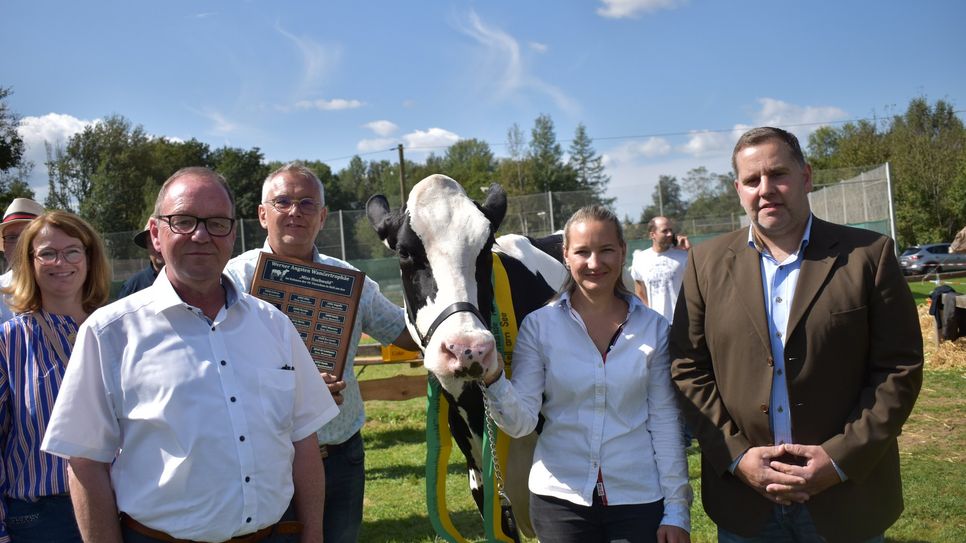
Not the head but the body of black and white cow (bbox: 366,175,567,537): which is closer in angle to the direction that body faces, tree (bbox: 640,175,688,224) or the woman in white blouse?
the woman in white blouse

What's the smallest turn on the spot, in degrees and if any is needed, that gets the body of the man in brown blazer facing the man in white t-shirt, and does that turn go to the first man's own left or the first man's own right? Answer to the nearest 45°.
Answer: approximately 180°

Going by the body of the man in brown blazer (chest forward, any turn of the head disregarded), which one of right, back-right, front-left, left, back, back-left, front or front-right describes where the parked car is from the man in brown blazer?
back

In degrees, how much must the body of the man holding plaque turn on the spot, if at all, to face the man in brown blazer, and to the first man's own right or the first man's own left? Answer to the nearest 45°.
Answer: approximately 45° to the first man's own left

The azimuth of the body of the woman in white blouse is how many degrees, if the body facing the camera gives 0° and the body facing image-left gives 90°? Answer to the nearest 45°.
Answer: approximately 0°

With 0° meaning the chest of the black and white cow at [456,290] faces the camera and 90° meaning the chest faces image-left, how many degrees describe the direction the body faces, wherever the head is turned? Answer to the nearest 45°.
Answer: approximately 45°

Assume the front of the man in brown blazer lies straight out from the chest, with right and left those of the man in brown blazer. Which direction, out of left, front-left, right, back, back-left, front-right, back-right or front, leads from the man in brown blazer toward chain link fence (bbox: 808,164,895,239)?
back

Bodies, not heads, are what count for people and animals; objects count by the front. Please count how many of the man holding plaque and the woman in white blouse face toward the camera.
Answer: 2

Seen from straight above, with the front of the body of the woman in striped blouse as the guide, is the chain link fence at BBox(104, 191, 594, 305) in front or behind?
behind

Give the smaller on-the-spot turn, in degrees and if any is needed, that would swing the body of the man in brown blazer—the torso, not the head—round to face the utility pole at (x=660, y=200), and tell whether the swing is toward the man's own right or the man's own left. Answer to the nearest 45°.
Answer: approximately 180°

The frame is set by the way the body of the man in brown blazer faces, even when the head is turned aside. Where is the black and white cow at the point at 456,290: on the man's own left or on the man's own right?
on the man's own right

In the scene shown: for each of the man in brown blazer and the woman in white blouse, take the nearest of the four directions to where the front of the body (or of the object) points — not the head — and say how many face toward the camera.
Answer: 2
